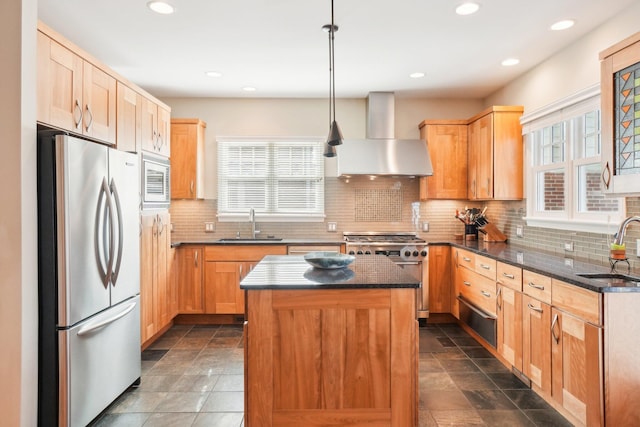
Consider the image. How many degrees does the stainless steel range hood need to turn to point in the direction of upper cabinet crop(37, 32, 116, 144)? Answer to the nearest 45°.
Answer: approximately 45° to its right

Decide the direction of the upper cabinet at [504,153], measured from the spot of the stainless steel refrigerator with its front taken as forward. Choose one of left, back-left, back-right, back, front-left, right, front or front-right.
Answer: front-left

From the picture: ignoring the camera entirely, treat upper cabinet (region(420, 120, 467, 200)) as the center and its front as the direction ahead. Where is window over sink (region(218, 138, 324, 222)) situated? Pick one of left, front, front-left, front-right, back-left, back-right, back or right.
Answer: right

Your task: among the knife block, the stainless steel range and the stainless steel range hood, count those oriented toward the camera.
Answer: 2

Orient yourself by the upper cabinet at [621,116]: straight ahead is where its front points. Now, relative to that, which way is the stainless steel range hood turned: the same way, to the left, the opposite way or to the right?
to the left

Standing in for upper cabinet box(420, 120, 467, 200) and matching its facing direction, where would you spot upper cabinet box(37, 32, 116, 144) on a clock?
upper cabinet box(37, 32, 116, 144) is roughly at 1 o'clock from upper cabinet box(420, 120, 467, 200).

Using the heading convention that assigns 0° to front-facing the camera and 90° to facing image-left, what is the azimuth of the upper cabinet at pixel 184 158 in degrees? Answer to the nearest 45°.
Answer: approximately 0°

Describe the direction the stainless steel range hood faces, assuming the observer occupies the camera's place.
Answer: facing the viewer

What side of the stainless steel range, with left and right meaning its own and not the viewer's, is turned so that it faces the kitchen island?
front

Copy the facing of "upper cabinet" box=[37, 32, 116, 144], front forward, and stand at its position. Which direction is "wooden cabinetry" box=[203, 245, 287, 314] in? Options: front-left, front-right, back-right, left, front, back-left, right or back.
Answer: left

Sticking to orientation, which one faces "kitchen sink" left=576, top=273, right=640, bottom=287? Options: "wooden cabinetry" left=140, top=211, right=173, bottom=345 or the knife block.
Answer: the wooden cabinetry

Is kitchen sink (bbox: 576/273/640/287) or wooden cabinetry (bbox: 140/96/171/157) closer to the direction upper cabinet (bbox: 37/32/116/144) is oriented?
the kitchen sink

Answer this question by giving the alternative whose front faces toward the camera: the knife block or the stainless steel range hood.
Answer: the stainless steel range hood

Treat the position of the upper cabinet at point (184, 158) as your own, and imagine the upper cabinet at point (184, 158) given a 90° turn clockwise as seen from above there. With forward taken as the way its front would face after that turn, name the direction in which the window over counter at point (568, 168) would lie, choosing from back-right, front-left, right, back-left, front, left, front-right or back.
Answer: back-left

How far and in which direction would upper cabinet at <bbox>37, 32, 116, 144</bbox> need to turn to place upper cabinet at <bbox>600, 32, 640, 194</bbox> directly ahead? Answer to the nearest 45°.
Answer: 0° — it already faces it

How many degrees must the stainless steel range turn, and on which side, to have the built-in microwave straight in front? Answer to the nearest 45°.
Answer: approximately 45° to its right
